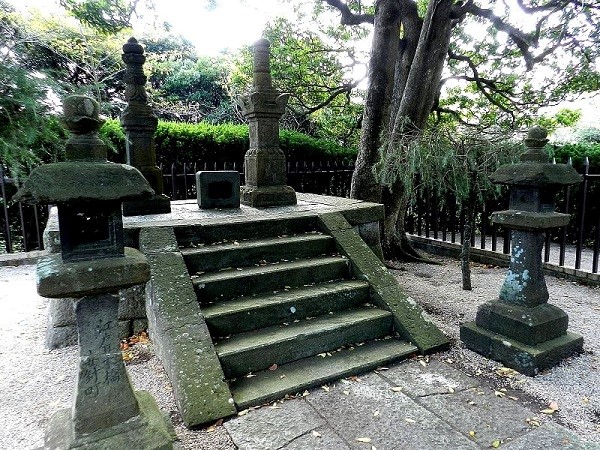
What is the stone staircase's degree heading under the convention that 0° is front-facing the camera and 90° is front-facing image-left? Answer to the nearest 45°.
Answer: approximately 315°

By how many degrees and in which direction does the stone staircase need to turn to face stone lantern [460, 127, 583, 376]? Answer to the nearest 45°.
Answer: approximately 45° to its left

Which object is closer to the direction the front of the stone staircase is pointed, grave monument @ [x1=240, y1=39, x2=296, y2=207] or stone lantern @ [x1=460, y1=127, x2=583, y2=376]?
the stone lantern

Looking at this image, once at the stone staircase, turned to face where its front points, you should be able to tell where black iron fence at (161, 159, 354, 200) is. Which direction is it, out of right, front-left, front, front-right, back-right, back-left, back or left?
back-left

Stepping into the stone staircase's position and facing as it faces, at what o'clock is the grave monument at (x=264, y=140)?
The grave monument is roughly at 7 o'clock from the stone staircase.

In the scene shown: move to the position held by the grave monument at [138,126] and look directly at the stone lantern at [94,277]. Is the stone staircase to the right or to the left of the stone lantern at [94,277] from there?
left

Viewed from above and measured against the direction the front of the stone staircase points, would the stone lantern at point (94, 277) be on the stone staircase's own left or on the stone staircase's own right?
on the stone staircase's own right

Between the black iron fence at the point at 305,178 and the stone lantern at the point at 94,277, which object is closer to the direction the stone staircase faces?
the stone lantern

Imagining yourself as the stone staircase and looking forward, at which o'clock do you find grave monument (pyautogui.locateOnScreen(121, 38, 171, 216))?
The grave monument is roughly at 6 o'clock from the stone staircase.
